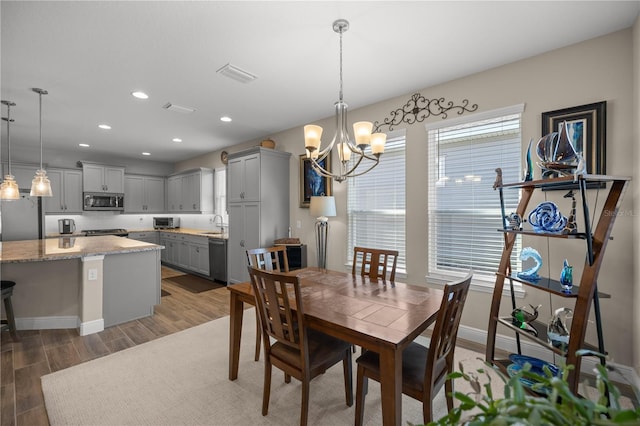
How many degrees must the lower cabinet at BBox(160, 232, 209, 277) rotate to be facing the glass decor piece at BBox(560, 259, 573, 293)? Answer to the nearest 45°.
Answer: approximately 45° to its left

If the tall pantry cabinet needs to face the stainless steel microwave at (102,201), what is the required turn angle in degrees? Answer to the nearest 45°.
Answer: approximately 90° to its right

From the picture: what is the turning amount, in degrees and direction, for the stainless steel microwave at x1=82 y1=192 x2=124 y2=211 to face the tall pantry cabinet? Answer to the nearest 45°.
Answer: approximately 45° to its left

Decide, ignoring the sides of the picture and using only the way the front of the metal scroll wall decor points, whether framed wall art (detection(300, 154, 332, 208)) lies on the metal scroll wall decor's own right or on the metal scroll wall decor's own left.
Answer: on the metal scroll wall decor's own right

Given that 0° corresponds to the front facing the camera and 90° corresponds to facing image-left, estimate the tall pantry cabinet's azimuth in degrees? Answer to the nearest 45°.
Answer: approximately 45°

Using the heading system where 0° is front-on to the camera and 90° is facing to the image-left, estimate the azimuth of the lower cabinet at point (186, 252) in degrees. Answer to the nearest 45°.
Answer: approximately 45°

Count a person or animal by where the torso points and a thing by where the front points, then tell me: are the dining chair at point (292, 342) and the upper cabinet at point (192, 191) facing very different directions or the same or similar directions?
very different directions
